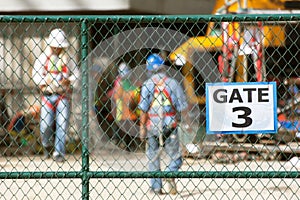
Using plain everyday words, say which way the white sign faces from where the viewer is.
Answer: facing the viewer

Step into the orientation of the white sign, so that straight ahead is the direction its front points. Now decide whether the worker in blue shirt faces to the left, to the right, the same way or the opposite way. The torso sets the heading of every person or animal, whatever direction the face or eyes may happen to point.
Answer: the opposite way

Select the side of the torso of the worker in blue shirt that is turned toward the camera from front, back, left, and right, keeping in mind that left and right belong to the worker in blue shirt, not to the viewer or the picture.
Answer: back

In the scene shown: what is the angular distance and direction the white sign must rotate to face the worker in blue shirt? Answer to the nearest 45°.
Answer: approximately 135° to its right
